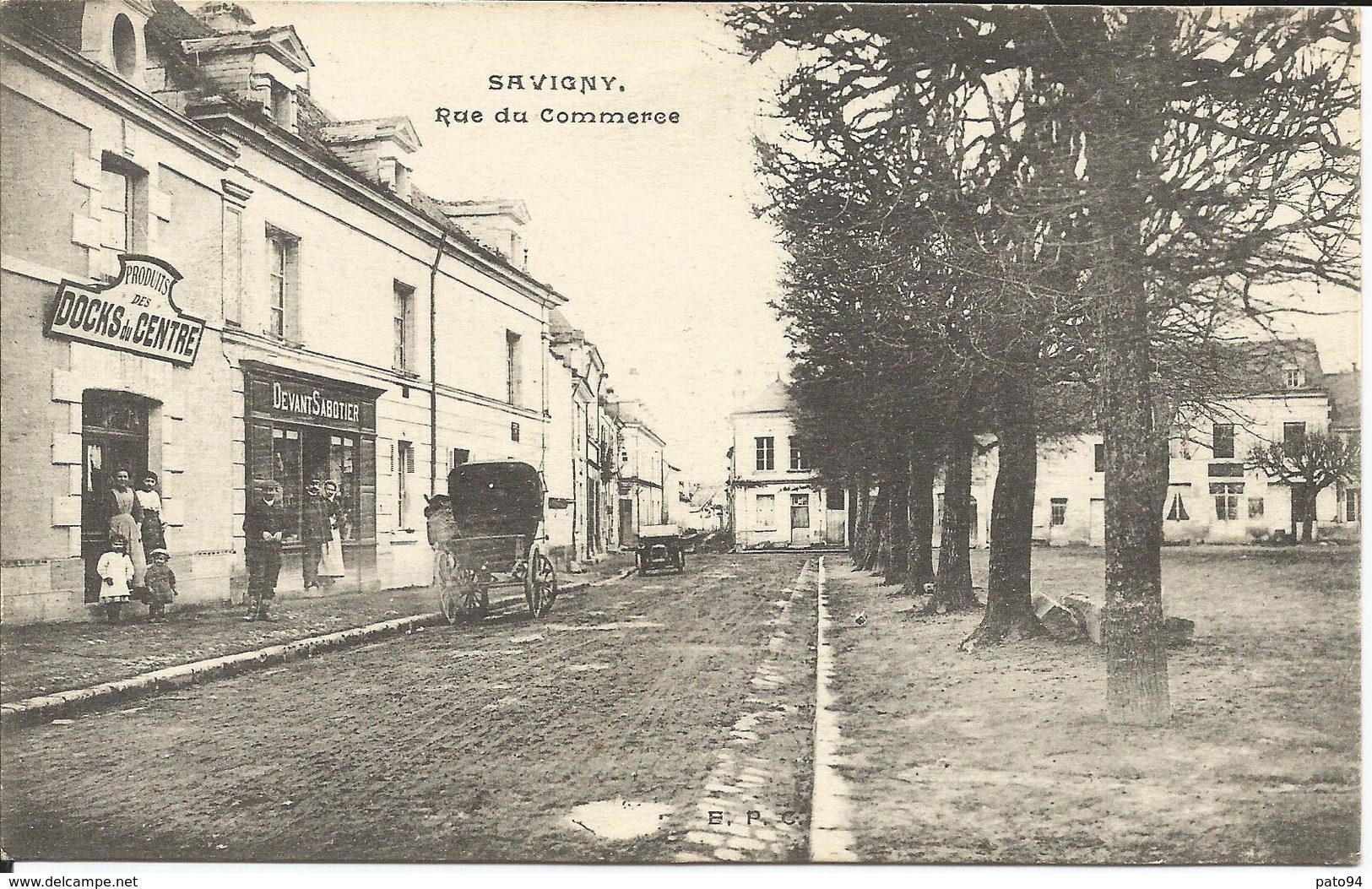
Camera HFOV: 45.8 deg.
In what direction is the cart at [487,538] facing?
away from the camera

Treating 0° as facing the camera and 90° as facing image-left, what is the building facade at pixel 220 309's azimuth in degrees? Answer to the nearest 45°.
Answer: approximately 315°

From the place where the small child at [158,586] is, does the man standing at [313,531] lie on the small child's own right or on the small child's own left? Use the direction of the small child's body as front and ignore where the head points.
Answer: on the small child's own left

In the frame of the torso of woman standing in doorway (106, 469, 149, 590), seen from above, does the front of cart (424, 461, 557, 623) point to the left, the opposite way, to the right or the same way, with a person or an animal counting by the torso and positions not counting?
the opposite way

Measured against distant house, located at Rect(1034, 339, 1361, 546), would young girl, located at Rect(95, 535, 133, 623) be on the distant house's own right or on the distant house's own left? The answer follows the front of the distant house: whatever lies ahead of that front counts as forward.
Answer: on the distant house's own right

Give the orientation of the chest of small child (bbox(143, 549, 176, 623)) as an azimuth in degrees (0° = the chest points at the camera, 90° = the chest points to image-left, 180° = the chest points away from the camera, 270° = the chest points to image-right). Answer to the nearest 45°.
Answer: approximately 0°

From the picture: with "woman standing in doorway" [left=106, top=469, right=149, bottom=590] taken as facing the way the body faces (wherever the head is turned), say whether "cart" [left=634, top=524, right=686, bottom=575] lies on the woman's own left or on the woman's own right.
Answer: on the woman's own left

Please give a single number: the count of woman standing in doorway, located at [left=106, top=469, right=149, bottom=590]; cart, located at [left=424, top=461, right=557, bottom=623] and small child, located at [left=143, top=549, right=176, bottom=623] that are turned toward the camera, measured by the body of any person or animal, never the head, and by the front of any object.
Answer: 2
